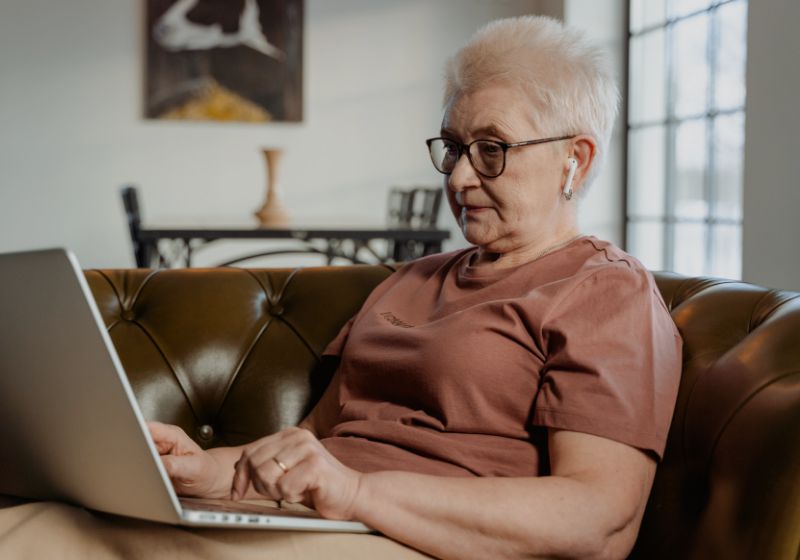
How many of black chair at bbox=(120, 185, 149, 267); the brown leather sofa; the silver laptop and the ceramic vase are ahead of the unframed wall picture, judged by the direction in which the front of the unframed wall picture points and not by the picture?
4

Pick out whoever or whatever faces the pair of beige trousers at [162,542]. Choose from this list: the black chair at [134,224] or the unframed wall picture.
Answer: the unframed wall picture

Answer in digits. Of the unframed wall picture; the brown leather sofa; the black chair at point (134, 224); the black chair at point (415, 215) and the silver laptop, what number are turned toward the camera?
3

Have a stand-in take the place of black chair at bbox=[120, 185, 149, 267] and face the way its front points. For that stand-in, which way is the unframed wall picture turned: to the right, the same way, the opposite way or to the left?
to the right

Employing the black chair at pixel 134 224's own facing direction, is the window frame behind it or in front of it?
in front

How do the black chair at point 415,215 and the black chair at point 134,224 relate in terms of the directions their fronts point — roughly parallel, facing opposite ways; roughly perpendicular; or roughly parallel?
roughly perpendicular

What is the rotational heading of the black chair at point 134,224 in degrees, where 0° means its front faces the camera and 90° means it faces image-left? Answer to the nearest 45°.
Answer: approximately 270°

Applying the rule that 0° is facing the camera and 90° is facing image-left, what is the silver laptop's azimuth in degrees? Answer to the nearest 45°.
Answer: approximately 225°

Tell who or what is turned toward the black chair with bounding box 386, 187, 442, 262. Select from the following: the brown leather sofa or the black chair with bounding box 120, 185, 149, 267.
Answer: the black chair with bounding box 120, 185, 149, 267

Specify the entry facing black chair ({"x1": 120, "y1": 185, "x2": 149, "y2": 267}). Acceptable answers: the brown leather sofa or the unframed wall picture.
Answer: the unframed wall picture

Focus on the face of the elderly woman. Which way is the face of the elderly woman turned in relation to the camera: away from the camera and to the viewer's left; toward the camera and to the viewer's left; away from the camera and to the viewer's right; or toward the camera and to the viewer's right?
toward the camera and to the viewer's left
